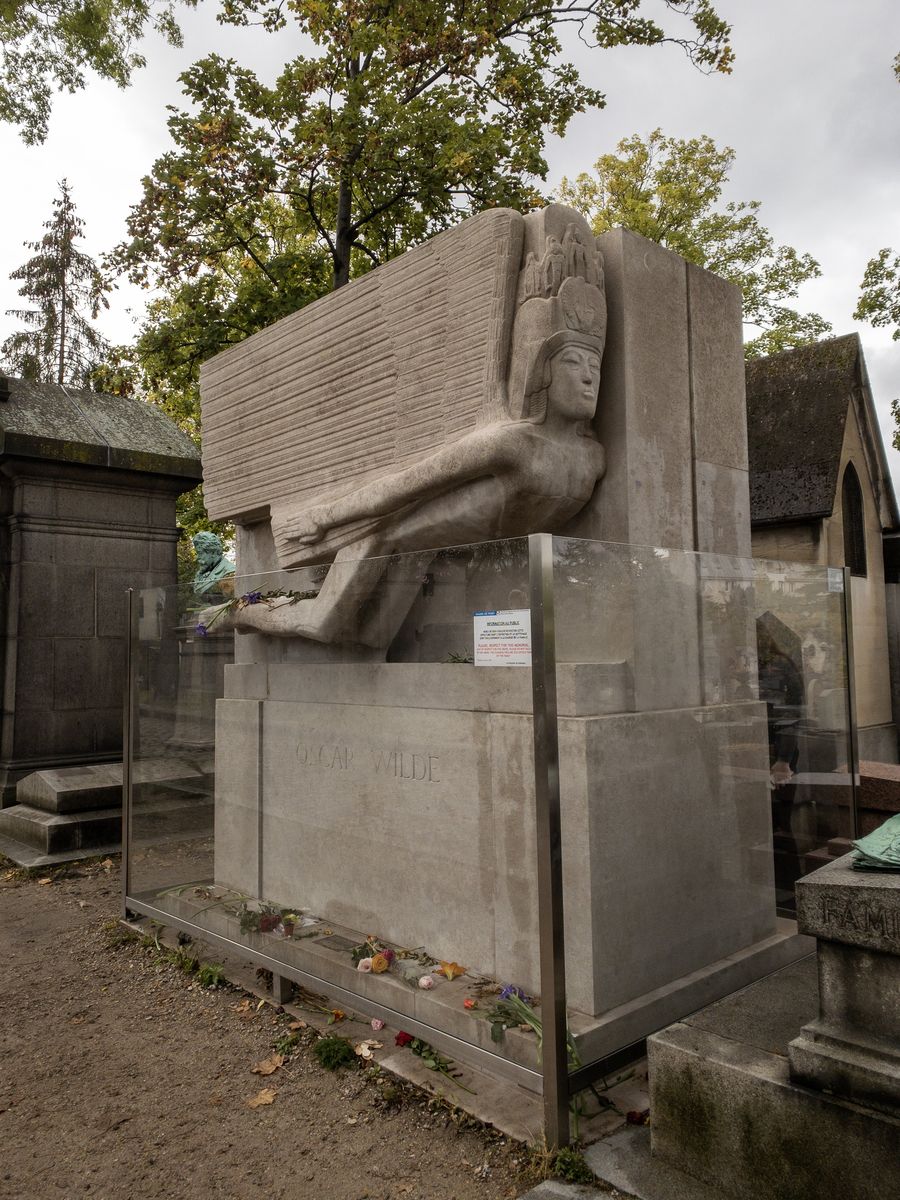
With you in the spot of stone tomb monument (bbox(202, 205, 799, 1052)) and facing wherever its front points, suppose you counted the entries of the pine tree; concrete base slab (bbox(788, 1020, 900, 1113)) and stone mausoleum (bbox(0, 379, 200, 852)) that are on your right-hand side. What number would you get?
2

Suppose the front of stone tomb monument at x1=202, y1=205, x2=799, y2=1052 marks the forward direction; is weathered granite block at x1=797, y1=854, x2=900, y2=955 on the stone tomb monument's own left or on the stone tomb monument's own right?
on the stone tomb monument's own left

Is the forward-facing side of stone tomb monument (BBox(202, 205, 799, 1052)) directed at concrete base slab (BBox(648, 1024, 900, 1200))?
no

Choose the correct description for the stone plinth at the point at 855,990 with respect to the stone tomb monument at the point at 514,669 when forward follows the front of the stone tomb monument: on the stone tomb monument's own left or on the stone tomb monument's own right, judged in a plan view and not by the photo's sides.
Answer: on the stone tomb monument's own left

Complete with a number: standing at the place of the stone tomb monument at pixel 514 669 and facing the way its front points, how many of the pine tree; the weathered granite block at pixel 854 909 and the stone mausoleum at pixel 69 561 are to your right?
2

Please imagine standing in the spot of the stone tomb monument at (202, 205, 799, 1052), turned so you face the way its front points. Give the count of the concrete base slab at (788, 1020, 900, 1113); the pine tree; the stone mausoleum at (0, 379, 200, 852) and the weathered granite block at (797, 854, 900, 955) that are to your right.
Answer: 2

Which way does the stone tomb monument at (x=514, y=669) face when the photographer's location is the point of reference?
facing the viewer and to the left of the viewer

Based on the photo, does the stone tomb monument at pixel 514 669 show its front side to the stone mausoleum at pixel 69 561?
no

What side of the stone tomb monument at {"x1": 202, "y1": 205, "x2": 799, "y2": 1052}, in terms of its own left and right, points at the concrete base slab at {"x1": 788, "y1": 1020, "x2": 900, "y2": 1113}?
left
